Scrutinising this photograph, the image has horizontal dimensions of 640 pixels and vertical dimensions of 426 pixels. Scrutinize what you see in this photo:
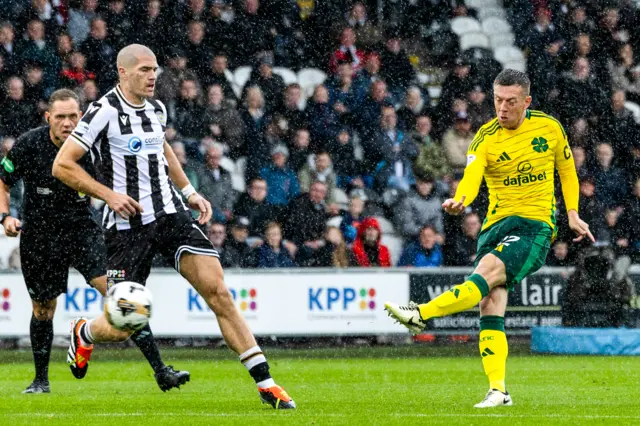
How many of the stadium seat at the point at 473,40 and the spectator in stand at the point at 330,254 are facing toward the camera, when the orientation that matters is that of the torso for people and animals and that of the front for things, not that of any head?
2

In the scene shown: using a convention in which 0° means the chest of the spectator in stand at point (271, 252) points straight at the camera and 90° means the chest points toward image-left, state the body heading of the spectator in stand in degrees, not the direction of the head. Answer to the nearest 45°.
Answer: approximately 0°

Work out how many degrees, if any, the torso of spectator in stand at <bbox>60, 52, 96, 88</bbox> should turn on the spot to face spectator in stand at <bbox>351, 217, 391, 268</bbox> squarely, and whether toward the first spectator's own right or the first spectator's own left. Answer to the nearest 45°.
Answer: approximately 90° to the first spectator's own left

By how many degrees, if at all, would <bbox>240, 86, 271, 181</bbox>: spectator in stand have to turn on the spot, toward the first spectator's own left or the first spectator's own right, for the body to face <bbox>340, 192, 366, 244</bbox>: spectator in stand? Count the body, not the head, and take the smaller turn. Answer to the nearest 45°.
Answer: approximately 45° to the first spectator's own left

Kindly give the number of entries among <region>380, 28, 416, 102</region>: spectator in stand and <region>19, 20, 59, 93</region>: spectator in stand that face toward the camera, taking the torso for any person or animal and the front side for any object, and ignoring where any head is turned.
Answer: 2

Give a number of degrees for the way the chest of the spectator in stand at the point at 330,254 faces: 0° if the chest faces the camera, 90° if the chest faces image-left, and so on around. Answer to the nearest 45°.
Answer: approximately 0°

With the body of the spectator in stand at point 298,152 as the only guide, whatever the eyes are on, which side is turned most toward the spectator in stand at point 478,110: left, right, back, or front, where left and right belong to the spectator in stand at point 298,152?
left
